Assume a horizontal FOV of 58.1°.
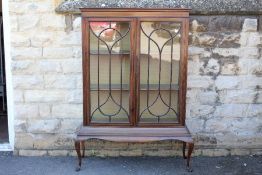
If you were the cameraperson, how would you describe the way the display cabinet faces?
facing the viewer
